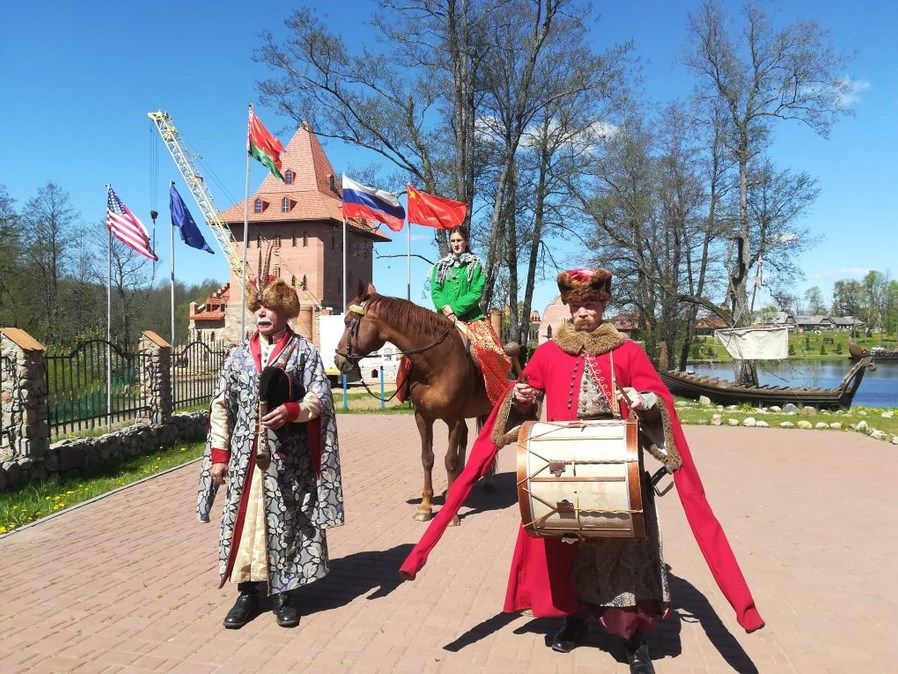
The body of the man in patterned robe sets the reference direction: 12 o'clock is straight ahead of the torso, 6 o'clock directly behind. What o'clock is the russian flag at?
The russian flag is roughly at 5 o'clock from the man in patterned robe.

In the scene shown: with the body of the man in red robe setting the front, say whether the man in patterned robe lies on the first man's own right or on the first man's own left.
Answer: on the first man's own right

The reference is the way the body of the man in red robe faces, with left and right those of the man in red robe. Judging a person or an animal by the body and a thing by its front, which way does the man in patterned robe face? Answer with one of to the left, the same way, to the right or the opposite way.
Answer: the same way

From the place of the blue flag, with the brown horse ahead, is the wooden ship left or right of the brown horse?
left

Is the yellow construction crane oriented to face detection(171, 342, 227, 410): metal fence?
no

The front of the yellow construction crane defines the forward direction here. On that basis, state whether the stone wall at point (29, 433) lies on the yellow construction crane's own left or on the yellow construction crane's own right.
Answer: on the yellow construction crane's own left

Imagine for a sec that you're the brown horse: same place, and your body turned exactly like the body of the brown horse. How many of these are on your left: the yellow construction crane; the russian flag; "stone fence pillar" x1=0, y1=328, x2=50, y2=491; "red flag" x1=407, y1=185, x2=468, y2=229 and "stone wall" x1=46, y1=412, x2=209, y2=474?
0

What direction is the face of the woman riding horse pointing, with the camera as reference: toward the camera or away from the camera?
toward the camera

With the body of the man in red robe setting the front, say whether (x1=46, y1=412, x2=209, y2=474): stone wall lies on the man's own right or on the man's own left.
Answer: on the man's own right

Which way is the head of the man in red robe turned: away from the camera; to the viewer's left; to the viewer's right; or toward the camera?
toward the camera

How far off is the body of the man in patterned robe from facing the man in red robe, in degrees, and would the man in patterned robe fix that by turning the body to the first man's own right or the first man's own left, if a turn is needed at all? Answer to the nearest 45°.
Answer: approximately 90° to the first man's own left

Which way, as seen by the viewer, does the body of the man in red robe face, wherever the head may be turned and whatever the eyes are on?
toward the camera
